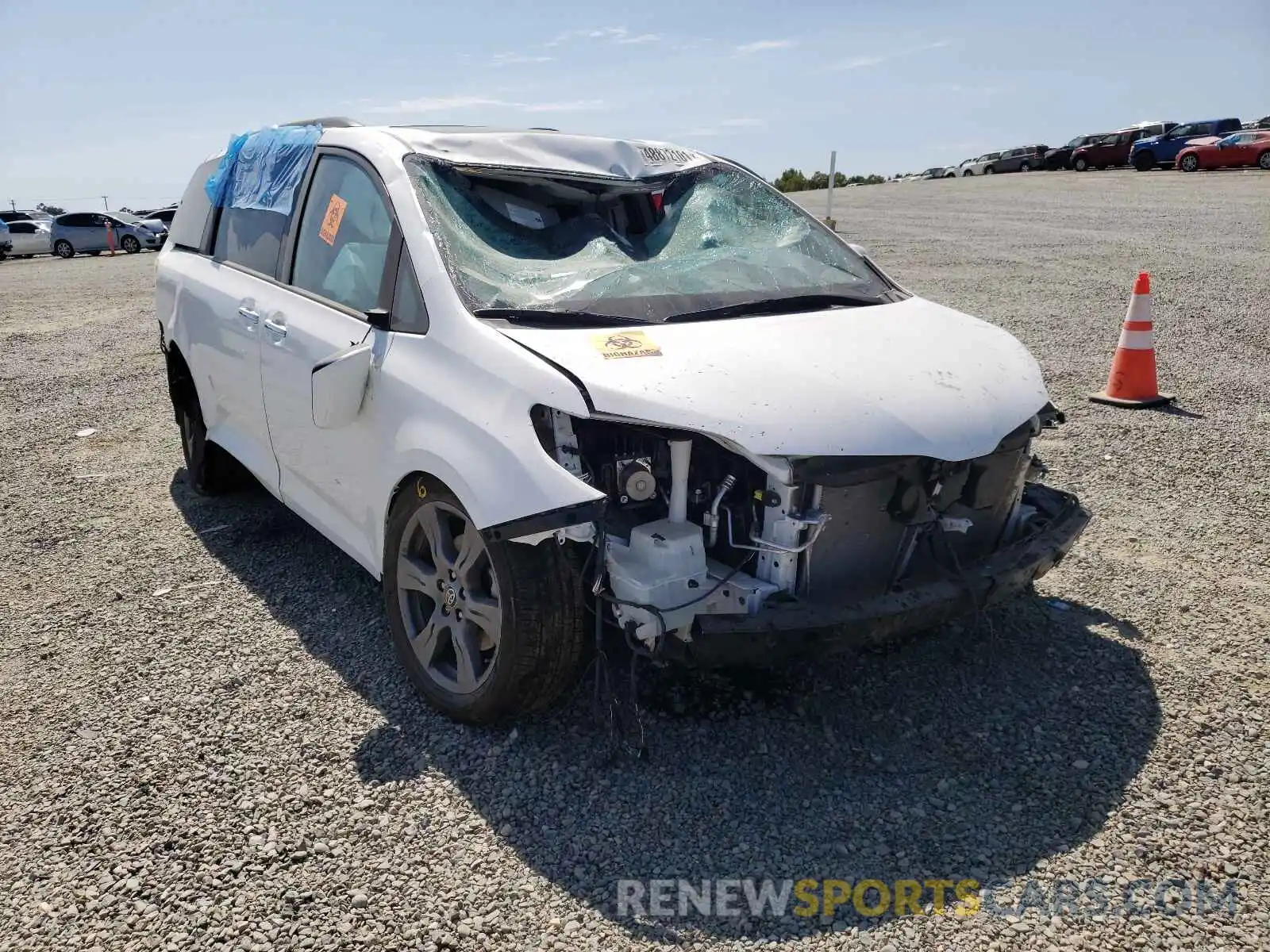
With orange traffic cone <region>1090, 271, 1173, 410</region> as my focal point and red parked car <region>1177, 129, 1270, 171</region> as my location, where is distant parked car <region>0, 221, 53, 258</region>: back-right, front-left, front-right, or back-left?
front-right

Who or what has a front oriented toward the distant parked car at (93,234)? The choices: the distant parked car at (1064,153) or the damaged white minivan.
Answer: the distant parked car at (1064,153)

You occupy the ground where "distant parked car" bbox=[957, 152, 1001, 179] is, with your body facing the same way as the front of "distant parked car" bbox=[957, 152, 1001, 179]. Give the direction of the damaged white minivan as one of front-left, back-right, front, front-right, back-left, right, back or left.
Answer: front-left

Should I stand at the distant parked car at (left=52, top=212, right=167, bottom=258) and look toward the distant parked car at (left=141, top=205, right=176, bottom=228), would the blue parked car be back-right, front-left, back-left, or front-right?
front-right

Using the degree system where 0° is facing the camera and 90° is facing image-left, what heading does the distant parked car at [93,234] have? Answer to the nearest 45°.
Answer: approximately 315°

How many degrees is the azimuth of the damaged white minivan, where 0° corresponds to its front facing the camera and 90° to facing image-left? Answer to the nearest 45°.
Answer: approximately 315°

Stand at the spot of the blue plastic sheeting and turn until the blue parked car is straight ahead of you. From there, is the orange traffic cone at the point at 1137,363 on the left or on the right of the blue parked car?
right

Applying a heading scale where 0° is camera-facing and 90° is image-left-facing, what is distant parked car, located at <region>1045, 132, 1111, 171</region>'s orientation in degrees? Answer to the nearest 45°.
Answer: approximately 45°

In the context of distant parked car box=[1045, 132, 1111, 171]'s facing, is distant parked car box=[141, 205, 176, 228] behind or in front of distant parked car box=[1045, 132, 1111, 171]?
in front

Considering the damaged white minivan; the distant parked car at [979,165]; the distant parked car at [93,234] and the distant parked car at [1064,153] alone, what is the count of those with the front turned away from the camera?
0

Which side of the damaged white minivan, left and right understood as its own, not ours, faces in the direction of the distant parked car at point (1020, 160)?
left

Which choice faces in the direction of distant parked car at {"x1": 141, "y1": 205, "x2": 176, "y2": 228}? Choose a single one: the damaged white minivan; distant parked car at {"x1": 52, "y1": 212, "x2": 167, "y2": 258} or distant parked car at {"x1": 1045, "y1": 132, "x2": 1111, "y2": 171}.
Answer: distant parked car at {"x1": 1045, "y1": 132, "x2": 1111, "y2": 171}

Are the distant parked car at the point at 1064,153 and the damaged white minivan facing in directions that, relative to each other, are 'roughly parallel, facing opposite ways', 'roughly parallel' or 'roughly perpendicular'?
roughly perpendicular

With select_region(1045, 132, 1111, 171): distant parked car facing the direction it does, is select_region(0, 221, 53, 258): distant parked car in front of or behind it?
in front

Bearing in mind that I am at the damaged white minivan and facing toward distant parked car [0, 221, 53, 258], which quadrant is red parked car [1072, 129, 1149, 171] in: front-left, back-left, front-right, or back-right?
front-right

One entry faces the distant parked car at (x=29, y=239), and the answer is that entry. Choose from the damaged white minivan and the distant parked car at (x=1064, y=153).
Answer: the distant parked car at (x=1064, y=153)

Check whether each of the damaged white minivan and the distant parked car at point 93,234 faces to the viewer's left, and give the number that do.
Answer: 0

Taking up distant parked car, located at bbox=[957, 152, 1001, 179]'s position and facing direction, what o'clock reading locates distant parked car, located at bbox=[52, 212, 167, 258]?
distant parked car, located at bbox=[52, 212, 167, 258] is roughly at 12 o'clock from distant parked car, located at bbox=[957, 152, 1001, 179].

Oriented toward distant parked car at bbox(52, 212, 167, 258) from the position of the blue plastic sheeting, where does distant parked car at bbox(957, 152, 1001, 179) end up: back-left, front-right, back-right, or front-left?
front-right

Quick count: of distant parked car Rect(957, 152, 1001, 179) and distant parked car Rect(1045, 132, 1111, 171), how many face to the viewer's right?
0
